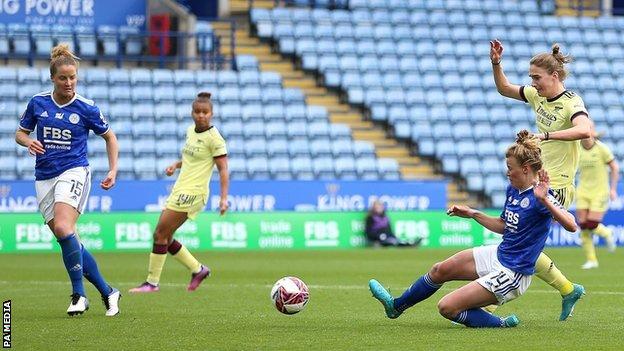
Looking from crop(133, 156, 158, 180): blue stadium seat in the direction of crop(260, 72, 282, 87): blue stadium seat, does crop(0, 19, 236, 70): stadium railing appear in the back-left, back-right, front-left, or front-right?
front-left

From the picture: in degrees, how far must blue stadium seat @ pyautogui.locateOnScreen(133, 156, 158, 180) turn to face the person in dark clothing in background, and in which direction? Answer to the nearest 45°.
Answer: approximately 90° to its left

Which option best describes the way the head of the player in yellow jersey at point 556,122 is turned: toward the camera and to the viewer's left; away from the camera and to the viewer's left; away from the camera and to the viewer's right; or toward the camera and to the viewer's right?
toward the camera and to the viewer's left

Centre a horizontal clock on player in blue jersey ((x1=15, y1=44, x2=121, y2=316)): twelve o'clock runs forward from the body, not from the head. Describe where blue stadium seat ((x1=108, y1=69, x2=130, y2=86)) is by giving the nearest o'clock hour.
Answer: The blue stadium seat is roughly at 6 o'clock from the player in blue jersey.

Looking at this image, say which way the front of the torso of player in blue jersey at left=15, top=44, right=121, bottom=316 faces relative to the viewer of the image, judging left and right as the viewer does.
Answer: facing the viewer

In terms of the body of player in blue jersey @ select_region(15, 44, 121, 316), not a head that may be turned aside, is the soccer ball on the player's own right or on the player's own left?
on the player's own left

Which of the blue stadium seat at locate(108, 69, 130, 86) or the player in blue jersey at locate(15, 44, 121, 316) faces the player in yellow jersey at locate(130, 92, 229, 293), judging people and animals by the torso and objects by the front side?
the blue stadium seat

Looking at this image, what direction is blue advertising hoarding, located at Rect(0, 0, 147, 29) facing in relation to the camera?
toward the camera

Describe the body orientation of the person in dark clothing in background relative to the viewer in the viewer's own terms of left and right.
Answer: facing the viewer and to the right of the viewer

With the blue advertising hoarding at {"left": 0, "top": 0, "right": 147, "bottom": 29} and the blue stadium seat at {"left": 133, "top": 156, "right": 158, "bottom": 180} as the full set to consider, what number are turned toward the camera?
2

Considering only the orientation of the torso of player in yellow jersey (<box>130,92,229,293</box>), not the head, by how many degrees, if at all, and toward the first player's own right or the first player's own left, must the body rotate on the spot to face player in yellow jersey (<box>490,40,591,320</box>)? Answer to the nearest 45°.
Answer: approximately 90° to the first player's own left

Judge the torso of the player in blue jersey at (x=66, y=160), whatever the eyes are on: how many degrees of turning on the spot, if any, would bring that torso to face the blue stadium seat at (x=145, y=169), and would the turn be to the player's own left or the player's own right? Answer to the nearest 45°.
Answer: approximately 180°

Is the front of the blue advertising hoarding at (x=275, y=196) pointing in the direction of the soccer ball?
yes
